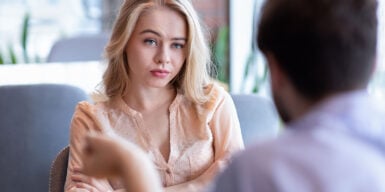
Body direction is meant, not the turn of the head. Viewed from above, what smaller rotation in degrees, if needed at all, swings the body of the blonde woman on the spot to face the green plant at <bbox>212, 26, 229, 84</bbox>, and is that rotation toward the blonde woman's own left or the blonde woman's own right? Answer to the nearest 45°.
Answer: approximately 180°

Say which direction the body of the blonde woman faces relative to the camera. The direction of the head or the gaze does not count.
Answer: toward the camera
